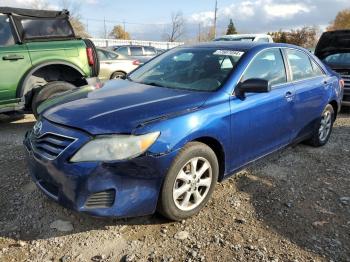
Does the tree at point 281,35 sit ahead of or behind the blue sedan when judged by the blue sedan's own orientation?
behind

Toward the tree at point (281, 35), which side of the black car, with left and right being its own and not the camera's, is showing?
back

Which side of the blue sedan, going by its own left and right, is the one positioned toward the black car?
back

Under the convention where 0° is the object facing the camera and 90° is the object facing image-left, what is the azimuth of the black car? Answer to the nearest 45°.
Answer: approximately 0°

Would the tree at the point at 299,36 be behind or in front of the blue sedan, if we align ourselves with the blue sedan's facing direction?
behind

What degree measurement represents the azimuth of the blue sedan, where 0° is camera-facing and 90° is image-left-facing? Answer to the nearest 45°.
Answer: approximately 45°

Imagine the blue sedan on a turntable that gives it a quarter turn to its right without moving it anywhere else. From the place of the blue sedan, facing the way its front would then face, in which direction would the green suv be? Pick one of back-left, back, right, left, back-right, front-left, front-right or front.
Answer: front

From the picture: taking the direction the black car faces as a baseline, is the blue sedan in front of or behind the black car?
in front
